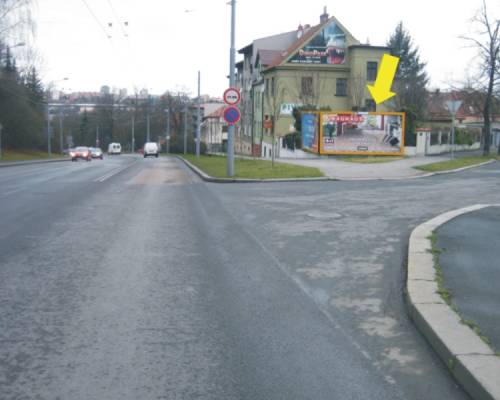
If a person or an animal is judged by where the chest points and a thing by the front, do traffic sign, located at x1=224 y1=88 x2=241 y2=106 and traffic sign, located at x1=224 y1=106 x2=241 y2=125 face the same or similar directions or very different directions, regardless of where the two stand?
same or similar directions

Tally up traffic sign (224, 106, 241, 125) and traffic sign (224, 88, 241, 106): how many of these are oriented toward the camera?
2

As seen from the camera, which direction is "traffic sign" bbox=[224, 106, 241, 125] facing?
toward the camera

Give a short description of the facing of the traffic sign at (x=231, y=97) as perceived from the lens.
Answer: facing the viewer
